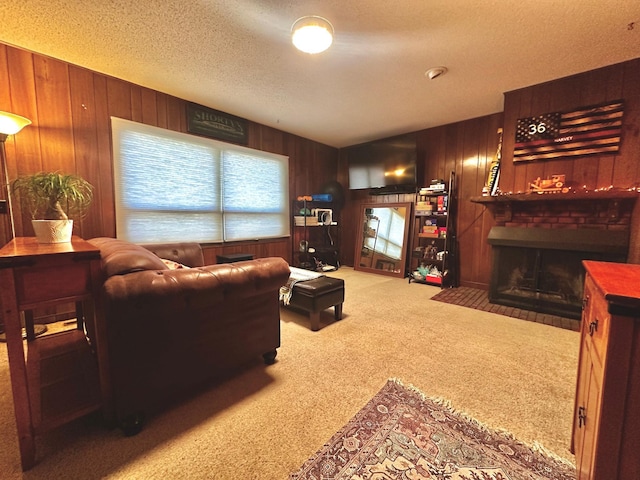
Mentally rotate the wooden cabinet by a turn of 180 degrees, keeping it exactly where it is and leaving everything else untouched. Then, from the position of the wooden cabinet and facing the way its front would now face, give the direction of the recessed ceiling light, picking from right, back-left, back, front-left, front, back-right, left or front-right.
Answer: back-left

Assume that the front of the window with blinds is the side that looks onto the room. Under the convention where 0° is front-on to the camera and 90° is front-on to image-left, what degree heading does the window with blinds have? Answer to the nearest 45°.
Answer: approximately 315°

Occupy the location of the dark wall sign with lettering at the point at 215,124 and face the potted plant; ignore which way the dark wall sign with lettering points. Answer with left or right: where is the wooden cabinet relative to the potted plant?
left

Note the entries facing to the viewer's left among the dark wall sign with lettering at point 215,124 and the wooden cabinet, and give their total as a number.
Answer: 1

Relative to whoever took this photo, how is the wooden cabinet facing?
facing to the left of the viewer

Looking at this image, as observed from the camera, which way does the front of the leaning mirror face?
facing the viewer and to the left of the viewer

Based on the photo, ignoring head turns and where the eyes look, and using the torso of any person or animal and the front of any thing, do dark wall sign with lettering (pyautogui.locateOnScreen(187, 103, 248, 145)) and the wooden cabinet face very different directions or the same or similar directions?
very different directions

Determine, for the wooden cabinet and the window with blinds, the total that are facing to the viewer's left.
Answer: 1

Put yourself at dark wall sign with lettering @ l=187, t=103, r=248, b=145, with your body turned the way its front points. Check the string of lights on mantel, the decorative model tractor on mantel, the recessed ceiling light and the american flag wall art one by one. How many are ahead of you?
4

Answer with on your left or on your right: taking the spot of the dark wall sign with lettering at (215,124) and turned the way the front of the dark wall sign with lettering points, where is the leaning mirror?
on your left

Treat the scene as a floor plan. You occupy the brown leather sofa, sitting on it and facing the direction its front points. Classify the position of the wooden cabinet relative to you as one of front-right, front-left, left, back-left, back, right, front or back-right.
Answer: right

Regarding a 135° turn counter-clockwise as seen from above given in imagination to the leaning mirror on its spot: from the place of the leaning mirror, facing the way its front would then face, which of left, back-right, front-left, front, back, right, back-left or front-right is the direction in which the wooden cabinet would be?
right

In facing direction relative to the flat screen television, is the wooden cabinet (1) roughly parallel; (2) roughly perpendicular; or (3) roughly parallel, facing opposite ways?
roughly perpendicular

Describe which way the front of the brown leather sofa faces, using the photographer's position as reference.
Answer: facing away from the viewer and to the right of the viewer

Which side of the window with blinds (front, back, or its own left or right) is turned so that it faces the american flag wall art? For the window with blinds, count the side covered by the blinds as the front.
front
